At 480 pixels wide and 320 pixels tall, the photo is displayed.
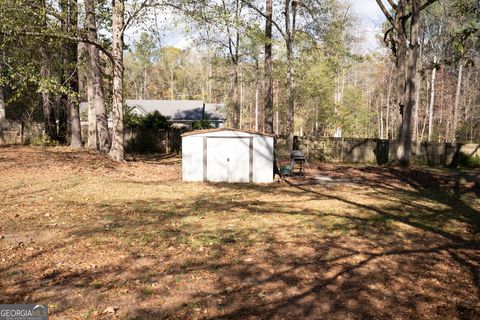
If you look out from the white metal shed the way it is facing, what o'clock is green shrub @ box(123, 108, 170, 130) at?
The green shrub is roughly at 5 o'clock from the white metal shed.

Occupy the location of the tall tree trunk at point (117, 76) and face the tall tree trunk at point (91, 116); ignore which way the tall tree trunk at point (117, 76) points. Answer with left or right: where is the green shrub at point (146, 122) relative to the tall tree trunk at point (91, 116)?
right

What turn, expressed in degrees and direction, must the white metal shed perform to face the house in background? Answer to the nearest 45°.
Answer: approximately 180°

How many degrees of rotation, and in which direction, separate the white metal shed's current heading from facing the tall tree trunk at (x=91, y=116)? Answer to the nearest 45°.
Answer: approximately 135° to its right

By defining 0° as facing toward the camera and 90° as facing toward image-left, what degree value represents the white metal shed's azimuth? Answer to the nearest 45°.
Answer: approximately 0°

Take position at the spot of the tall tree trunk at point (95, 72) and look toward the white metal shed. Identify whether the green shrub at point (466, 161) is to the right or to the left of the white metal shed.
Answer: left

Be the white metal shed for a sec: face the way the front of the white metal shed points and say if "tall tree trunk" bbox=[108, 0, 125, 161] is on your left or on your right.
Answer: on your right

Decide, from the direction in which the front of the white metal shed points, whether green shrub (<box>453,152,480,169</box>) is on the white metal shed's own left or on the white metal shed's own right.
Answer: on the white metal shed's own left

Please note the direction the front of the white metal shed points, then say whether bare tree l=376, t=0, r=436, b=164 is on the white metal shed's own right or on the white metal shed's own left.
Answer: on the white metal shed's own left
